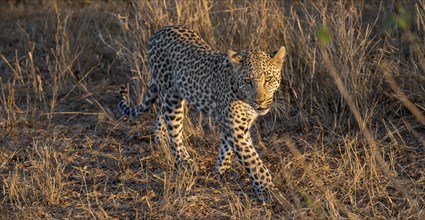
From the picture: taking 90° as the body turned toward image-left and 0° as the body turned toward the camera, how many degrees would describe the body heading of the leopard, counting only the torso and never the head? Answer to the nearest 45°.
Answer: approximately 315°
